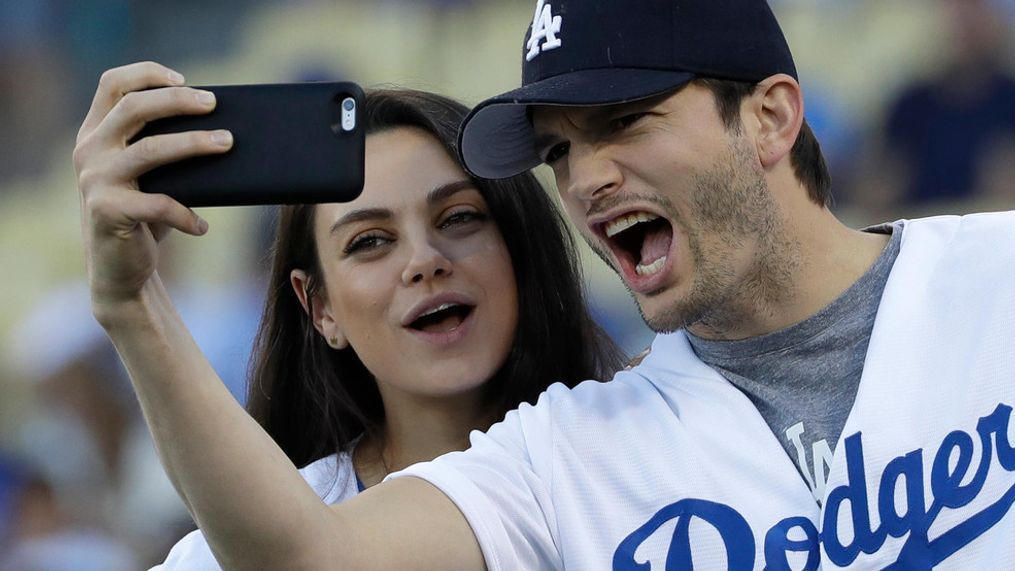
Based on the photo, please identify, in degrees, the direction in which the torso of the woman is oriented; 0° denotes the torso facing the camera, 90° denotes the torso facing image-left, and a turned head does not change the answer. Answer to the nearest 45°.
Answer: approximately 0°

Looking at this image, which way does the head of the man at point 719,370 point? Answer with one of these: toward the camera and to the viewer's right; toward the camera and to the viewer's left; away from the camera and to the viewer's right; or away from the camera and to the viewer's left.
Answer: toward the camera and to the viewer's left

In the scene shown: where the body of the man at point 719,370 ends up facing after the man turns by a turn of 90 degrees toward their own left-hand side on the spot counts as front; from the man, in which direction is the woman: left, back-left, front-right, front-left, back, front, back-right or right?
back

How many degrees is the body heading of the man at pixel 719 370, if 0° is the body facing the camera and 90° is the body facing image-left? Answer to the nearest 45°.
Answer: approximately 45°
